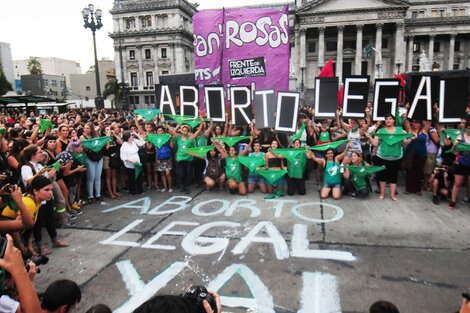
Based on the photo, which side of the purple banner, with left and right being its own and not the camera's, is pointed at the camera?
front

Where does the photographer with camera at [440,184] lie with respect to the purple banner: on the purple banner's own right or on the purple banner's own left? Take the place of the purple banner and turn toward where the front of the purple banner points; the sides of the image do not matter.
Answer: on the purple banner's own left
